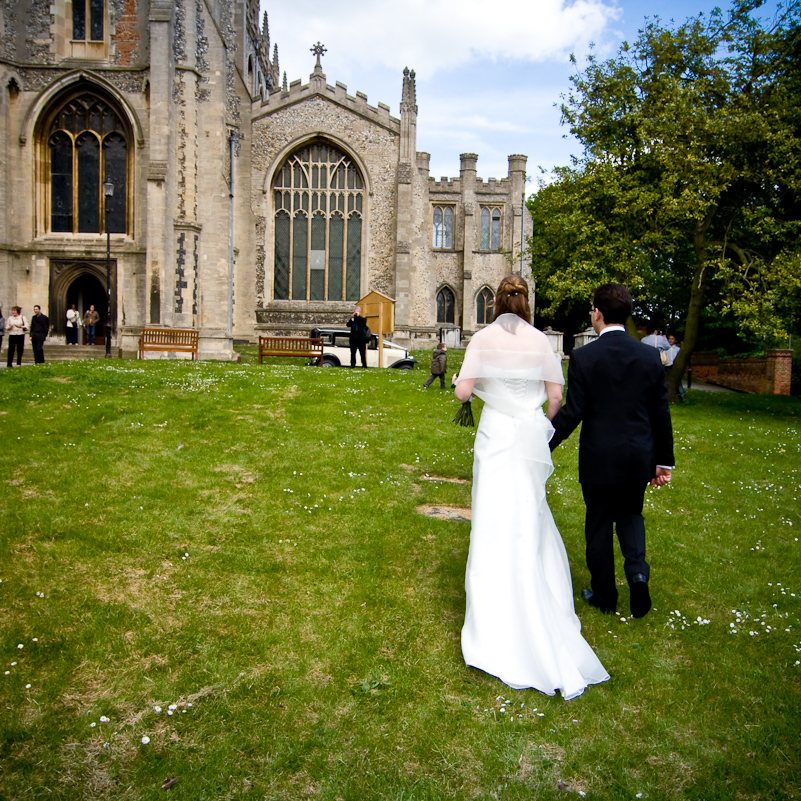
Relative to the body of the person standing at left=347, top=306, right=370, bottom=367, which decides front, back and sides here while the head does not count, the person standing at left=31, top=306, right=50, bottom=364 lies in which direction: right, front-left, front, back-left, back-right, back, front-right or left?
right

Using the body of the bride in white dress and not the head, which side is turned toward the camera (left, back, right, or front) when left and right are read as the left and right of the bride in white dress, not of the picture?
back

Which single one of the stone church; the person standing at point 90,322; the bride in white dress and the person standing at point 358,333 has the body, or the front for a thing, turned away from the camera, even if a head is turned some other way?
the bride in white dress

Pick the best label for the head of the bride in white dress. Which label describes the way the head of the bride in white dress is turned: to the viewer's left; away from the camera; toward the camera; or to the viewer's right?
away from the camera

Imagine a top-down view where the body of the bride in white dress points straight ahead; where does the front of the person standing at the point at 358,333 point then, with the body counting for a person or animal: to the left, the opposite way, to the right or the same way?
the opposite way

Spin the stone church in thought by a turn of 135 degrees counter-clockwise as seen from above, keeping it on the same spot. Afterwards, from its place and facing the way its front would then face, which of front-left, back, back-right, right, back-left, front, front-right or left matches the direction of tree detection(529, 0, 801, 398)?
right

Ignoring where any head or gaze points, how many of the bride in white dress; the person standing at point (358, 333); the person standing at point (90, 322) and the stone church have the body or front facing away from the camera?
1

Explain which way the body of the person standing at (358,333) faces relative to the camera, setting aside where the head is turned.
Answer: toward the camera

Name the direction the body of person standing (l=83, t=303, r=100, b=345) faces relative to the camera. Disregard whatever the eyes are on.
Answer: toward the camera

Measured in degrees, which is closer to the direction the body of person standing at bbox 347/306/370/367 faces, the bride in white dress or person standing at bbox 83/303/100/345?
the bride in white dress
